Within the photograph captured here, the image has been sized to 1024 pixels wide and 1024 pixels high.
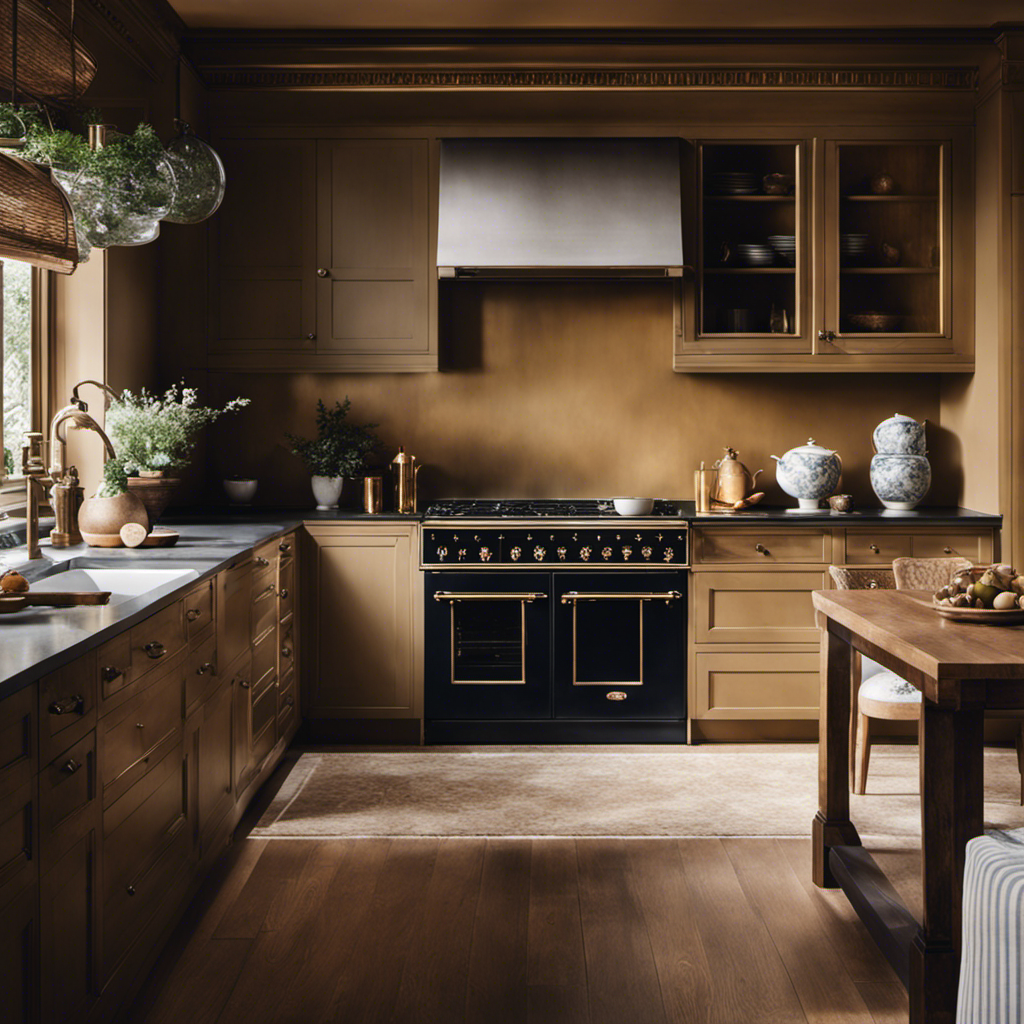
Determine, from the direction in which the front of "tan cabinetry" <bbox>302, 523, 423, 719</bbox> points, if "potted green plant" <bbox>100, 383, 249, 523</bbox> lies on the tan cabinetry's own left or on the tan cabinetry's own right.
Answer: on the tan cabinetry's own right

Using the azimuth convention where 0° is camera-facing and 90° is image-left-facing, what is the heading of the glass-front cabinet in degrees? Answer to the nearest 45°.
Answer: approximately 0°

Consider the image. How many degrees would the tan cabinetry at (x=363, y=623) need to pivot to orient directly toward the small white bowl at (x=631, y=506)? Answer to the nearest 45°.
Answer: approximately 90° to its left

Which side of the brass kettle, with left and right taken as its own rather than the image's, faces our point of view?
right

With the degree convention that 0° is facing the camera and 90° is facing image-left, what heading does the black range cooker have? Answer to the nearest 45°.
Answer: approximately 0°

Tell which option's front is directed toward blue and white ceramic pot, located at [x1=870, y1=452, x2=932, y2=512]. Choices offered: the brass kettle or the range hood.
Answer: the brass kettle
